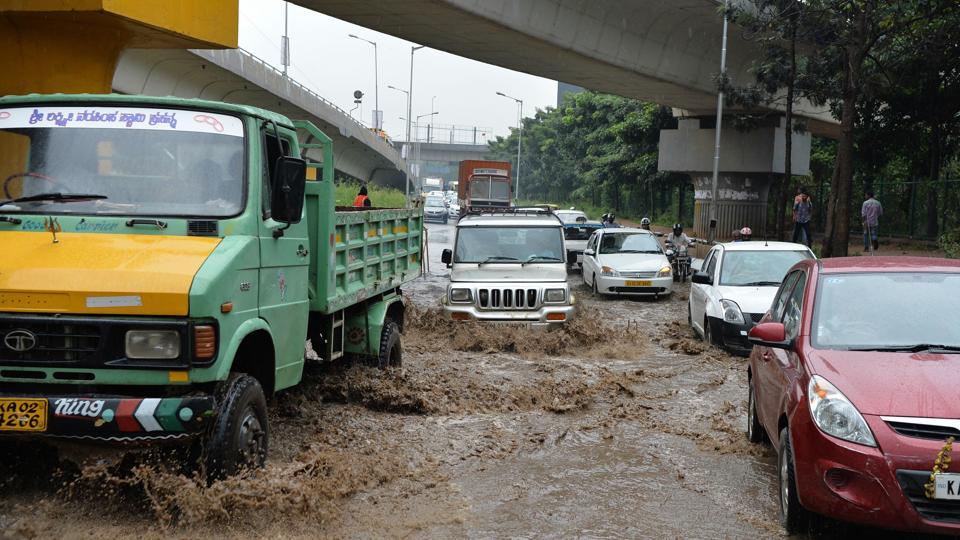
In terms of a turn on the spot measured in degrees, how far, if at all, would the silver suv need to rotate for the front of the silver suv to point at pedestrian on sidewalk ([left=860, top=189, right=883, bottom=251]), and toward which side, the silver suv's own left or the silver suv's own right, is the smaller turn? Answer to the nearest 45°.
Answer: approximately 135° to the silver suv's own left

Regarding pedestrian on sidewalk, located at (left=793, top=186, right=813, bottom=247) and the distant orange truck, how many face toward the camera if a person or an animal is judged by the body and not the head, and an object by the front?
2

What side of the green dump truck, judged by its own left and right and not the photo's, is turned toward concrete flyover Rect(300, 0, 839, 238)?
back

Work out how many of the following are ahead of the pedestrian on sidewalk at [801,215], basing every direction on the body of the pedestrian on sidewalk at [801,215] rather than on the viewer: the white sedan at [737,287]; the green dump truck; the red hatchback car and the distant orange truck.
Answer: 3

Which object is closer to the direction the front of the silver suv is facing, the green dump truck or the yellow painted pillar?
the green dump truck

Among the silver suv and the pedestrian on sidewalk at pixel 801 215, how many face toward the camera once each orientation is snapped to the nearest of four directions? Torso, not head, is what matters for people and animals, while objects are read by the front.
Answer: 2

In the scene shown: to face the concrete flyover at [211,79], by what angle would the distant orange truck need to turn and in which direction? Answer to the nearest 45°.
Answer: approximately 45° to its right

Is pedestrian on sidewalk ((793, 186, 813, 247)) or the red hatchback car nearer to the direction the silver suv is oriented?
the red hatchback car
